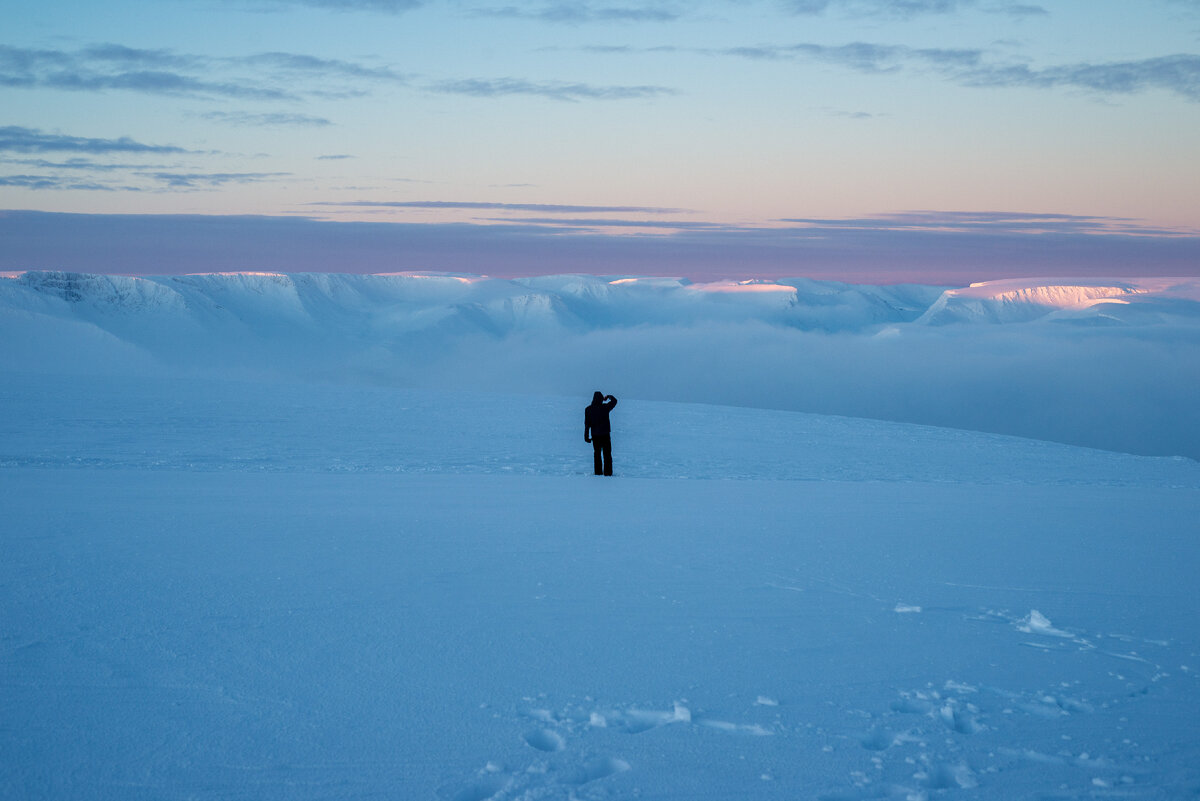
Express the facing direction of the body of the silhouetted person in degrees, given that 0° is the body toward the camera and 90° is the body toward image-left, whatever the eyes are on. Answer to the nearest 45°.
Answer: approximately 225°
